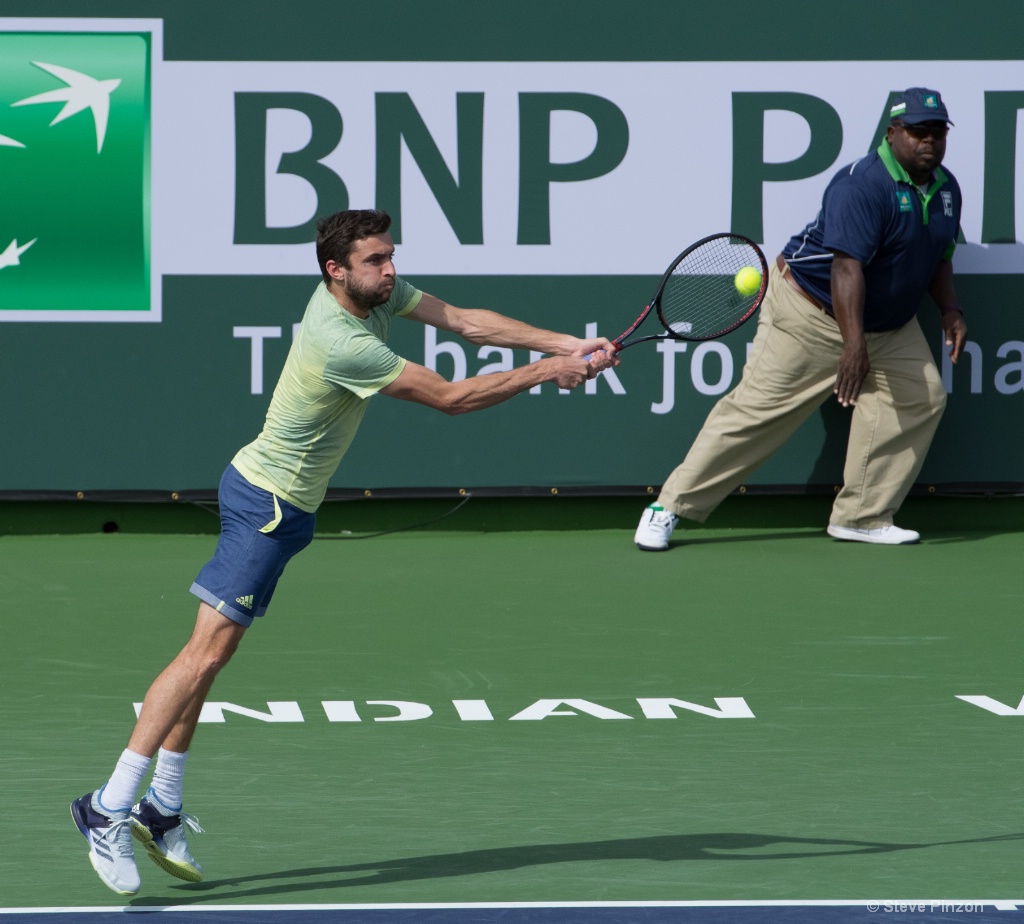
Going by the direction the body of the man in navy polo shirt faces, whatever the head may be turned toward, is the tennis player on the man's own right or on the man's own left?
on the man's own right

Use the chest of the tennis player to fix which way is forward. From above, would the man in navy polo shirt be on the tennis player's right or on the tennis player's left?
on the tennis player's left

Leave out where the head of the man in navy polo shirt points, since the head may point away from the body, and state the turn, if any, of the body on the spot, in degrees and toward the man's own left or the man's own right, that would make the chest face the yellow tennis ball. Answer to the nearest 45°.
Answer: approximately 45° to the man's own right

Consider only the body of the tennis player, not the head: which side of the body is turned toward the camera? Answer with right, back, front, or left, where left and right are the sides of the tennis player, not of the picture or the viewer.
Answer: right

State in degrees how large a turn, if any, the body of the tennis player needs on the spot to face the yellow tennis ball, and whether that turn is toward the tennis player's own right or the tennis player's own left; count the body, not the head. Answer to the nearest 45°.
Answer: approximately 45° to the tennis player's own left

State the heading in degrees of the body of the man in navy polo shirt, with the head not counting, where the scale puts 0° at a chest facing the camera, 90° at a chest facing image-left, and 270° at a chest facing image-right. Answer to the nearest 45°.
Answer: approximately 315°
